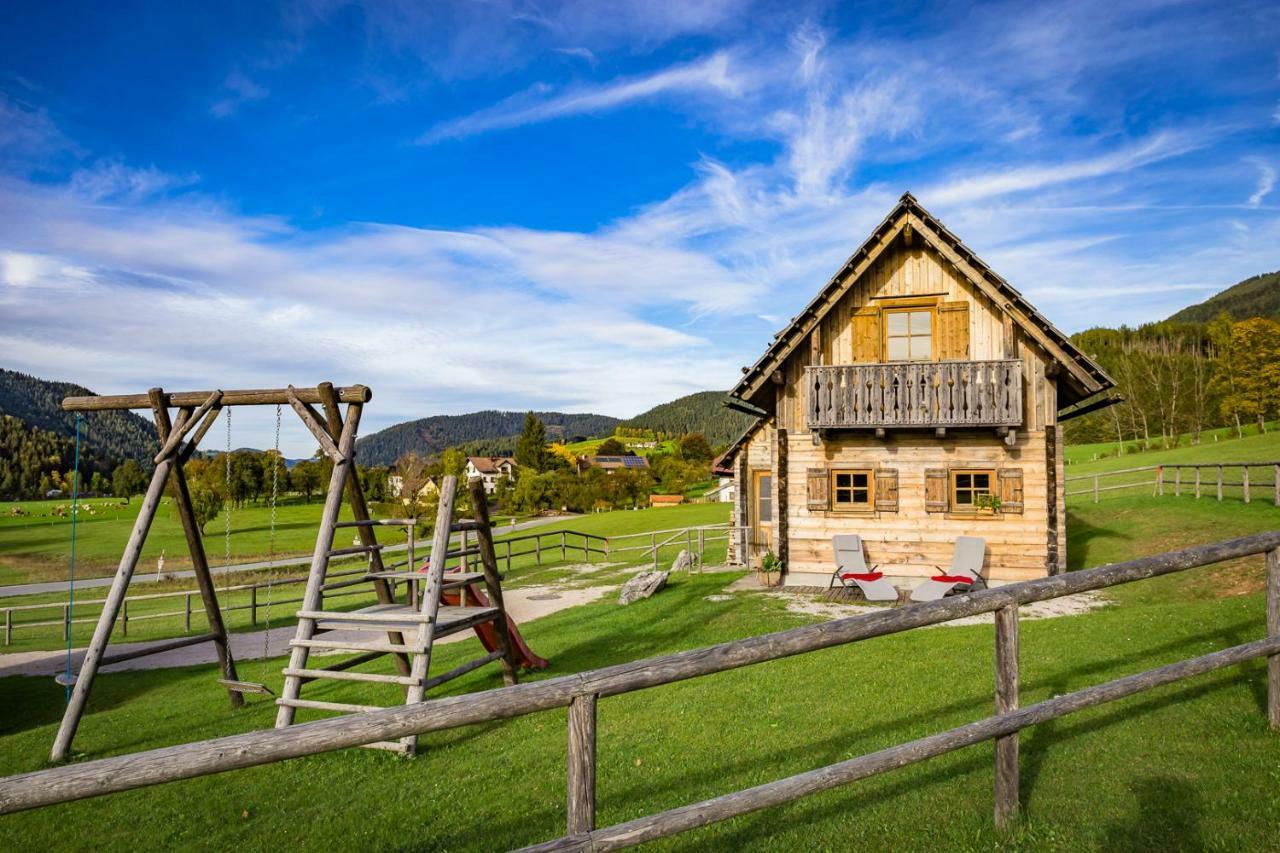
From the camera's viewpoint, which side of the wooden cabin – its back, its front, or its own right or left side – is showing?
front

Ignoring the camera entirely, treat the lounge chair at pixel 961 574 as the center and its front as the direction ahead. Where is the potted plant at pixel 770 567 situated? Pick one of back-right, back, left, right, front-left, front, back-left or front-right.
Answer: front-right

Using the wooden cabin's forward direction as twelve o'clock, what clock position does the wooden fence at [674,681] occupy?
The wooden fence is roughly at 12 o'clock from the wooden cabin.

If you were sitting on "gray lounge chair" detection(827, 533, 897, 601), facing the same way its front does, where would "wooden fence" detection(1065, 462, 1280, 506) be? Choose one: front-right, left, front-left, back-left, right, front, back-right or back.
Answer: left

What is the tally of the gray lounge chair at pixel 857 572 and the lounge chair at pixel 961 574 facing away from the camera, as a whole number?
0

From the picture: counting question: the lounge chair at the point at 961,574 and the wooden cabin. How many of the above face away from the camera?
0

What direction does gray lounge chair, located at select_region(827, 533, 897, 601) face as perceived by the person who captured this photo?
facing the viewer and to the right of the viewer

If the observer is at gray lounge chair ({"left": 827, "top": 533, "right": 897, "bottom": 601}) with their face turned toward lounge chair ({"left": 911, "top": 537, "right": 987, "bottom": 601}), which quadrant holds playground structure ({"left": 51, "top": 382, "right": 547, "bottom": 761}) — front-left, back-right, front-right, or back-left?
back-right

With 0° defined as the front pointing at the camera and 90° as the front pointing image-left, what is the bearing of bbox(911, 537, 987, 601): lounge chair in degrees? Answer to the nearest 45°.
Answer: approximately 45°
